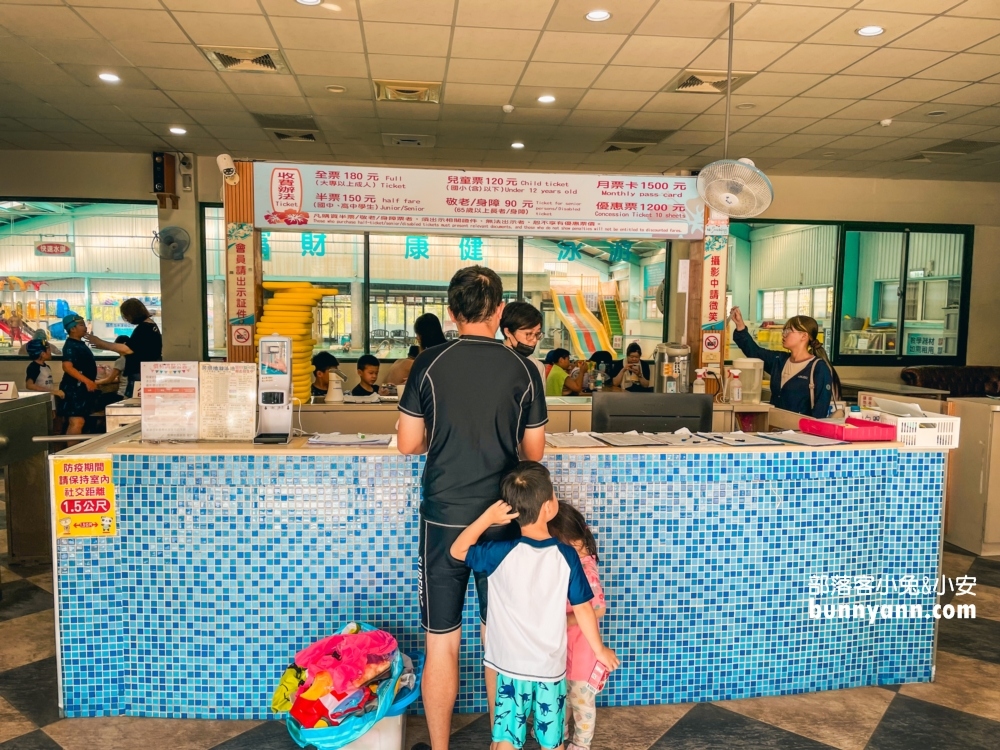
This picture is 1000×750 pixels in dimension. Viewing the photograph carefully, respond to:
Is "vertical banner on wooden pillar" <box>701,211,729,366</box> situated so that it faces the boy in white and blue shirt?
yes

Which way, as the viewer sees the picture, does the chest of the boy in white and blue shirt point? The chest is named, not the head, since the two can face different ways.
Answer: away from the camera

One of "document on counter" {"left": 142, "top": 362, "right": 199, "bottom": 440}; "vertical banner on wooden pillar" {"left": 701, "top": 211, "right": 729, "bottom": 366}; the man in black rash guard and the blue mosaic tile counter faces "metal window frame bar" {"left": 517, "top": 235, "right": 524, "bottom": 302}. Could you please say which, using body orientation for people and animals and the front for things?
the man in black rash guard

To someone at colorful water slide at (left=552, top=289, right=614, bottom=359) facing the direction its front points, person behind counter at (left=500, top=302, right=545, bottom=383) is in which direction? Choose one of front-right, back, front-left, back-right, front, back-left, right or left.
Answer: front-right

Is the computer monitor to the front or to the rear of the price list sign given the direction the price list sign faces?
to the front

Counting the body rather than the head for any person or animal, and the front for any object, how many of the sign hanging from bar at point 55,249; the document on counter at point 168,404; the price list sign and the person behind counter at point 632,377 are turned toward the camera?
4

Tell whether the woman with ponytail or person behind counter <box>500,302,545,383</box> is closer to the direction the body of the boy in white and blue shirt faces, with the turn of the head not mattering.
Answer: the person behind counter

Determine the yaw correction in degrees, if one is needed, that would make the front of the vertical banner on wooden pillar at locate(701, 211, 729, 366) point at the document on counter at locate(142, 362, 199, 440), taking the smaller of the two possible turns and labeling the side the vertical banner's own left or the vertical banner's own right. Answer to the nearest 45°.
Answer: approximately 45° to the vertical banner's own right

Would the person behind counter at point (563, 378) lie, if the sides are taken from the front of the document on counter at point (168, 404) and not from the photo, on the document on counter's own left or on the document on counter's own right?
on the document on counter's own left

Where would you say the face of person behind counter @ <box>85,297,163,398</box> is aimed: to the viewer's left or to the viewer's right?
to the viewer's left

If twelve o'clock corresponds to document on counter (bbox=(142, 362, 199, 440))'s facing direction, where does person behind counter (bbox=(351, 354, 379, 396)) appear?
The person behind counter is roughly at 7 o'clock from the document on counter.

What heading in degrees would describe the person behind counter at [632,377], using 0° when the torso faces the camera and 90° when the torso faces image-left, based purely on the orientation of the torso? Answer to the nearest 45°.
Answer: approximately 0°

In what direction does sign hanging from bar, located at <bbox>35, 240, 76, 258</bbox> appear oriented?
toward the camera

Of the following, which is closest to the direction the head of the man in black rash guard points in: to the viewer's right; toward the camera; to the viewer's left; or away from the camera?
away from the camera
